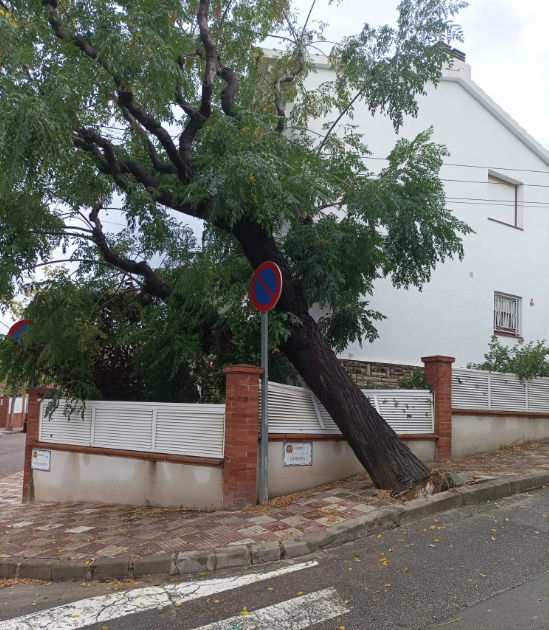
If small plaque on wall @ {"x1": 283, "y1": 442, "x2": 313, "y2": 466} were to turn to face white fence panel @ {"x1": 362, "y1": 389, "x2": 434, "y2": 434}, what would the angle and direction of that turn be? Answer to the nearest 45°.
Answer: approximately 135° to its left

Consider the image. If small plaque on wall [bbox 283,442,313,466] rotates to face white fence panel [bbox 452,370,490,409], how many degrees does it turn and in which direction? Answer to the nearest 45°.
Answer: approximately 135° to its left

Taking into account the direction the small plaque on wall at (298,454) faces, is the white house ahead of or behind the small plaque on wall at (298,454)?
behind

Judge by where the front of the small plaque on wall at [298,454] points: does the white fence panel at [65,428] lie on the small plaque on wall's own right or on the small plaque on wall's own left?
on the small plaque on wall's own right

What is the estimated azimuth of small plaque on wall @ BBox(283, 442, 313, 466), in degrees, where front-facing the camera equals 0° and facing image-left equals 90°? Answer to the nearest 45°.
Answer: approximately 0°

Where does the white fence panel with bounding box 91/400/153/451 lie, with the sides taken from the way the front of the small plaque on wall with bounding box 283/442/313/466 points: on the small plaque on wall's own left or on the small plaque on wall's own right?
on the small plaque on wall's own right

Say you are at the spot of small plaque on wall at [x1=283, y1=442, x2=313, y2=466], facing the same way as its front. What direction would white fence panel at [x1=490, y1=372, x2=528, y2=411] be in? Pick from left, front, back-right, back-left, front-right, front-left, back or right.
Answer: back-left

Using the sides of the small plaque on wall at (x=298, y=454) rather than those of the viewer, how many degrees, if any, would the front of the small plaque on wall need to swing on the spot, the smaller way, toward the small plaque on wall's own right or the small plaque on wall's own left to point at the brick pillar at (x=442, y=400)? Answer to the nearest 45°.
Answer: approximately 135° to the small plaque on wall's own left

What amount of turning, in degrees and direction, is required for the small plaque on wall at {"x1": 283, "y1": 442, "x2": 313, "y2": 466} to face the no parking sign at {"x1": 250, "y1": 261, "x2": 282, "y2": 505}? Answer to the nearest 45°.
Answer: approximately 45° to its right

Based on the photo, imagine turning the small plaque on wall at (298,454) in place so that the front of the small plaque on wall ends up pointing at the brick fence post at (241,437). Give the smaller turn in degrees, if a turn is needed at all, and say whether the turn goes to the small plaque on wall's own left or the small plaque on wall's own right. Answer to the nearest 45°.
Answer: approximately 45° to the small plaque on wall's own right

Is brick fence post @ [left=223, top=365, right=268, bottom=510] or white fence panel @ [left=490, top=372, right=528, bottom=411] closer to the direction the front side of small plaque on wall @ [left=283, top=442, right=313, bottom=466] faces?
the brick fence post

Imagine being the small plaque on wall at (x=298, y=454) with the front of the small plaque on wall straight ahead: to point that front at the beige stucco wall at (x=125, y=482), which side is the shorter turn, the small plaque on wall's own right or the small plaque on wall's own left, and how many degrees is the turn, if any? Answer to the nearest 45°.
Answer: approximately 90° to the small plaque on wall's own right

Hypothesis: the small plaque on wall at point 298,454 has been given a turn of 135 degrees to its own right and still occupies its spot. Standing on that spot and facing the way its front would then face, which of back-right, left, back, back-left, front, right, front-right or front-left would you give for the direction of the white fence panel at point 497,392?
right
